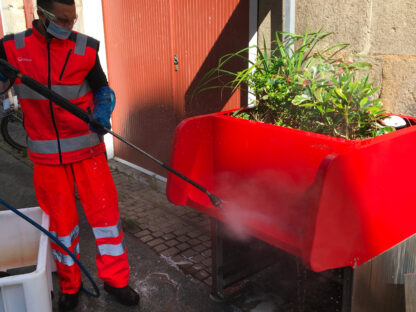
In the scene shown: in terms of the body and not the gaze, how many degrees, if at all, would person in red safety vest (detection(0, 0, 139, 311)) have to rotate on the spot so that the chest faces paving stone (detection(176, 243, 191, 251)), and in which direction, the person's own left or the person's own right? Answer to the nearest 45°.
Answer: approximately 135° to the person's own left

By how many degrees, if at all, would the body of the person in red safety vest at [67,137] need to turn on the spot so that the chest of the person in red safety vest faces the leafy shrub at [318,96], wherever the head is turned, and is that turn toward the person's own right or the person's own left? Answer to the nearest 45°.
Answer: approximately 45° to the person's own left

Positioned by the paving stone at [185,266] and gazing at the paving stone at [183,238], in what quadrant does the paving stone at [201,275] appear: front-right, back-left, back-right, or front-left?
back-right

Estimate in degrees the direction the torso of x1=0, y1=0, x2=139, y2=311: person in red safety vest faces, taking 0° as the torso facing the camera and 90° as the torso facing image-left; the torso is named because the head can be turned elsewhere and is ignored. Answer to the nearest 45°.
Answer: approximately 0°

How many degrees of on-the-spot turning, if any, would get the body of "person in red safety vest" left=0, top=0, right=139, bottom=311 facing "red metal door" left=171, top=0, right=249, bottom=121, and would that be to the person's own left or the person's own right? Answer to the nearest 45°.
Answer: approximately 135° to the person's own left

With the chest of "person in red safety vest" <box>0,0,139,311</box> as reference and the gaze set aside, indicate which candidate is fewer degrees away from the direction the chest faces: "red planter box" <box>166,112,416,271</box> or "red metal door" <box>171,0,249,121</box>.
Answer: the red planter box
